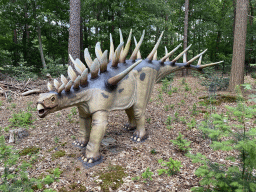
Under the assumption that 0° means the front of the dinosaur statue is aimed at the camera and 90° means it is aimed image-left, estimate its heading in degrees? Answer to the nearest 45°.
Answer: approximately 45°
